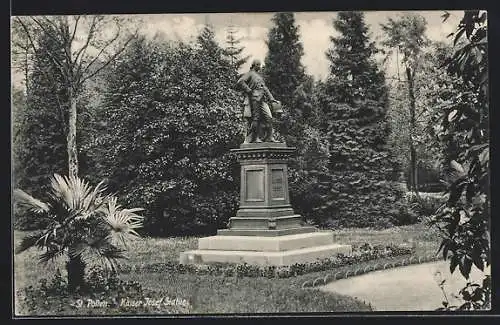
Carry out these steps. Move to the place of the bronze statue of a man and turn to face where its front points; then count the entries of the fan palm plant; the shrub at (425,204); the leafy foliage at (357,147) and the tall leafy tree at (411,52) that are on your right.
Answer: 1

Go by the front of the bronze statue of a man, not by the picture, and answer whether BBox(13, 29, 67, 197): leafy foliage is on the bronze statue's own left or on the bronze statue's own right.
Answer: on the bronze statue's own right

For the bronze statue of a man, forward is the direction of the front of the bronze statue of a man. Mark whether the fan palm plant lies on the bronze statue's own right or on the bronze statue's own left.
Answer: on the bronze statue's own right

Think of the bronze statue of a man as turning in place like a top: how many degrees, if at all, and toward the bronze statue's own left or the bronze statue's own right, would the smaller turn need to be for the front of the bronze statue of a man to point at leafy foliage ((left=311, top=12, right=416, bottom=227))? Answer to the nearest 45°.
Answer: approximately 90° to the bronze statue's own left

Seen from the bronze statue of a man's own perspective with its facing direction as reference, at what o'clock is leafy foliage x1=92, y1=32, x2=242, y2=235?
The leafy foliage is roughly at 6 o'clock from the bronze statue of a man.

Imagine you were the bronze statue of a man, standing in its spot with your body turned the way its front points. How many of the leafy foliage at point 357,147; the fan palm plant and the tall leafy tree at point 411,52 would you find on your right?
1

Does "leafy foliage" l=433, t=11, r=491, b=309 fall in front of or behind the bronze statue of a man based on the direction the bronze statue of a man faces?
in front
